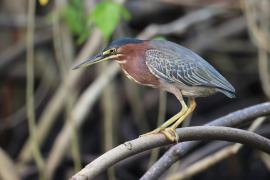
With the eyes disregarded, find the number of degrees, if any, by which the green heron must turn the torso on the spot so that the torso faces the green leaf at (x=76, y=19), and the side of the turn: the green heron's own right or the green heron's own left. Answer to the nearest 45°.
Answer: approximately 90° to the green heron's own right

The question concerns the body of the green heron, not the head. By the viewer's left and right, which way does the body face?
facing to the left of the viewer
